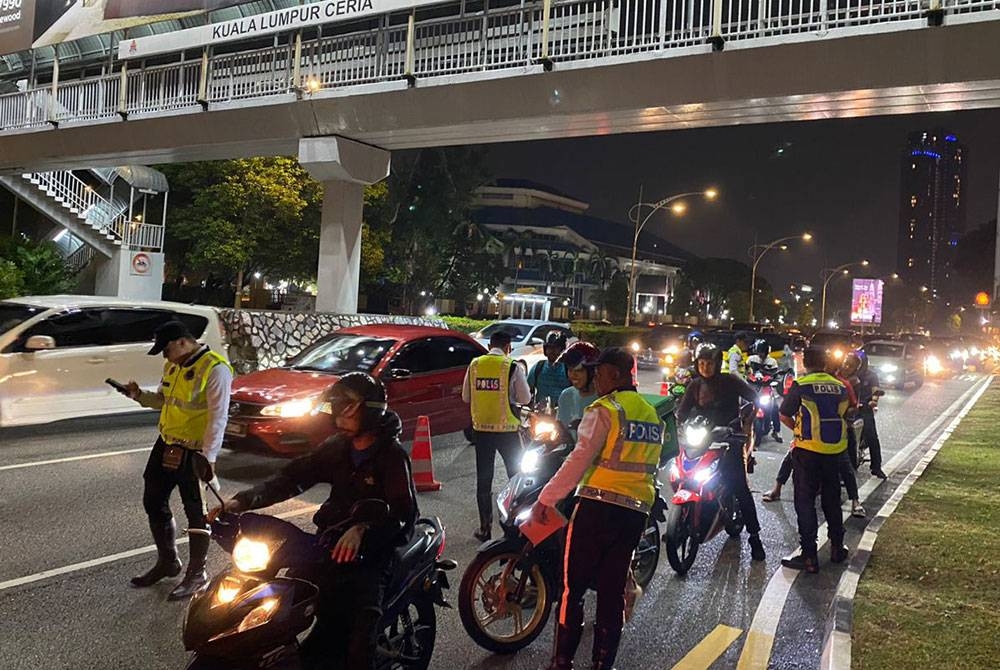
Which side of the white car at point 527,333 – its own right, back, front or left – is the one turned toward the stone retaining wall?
front

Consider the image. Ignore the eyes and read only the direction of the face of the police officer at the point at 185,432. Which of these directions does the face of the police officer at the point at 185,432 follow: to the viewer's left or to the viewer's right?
to the viewer's left

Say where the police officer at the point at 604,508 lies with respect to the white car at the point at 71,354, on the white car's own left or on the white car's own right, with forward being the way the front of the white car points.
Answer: on the white car's own left

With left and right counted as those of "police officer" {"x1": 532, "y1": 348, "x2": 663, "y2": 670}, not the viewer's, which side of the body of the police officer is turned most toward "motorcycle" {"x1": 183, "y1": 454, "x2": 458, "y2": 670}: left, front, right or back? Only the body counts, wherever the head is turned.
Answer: left

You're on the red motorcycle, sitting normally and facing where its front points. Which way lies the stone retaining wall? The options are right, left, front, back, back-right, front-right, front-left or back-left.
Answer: right

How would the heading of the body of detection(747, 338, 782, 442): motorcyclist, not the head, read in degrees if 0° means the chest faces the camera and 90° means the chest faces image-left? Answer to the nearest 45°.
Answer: approximately 0°

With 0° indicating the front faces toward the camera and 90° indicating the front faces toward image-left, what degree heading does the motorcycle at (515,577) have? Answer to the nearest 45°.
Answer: approximately 45°

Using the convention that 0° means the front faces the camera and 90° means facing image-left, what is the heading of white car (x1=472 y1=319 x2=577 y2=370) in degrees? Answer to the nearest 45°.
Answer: approximately 45°

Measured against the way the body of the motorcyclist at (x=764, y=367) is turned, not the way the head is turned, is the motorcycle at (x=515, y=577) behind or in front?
in front

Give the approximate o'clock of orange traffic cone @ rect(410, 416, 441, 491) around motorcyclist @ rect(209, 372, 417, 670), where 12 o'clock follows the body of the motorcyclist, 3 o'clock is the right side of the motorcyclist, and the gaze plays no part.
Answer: The orange traffic cone is roughly at 5 o'clock from the motorcyclist.

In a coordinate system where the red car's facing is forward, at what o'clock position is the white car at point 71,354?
The white car is roughly at 2 o'clock from the red car.
